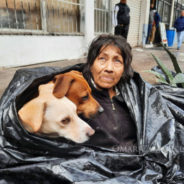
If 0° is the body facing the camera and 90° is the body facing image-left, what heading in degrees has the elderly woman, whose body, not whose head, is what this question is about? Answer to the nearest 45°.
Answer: approximately 0°

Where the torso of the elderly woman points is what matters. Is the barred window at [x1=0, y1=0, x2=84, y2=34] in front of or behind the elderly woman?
behind

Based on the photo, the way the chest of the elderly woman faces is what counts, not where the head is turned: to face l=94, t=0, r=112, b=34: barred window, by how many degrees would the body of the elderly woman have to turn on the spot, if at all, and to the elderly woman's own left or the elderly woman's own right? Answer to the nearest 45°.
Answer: approximately 180°
